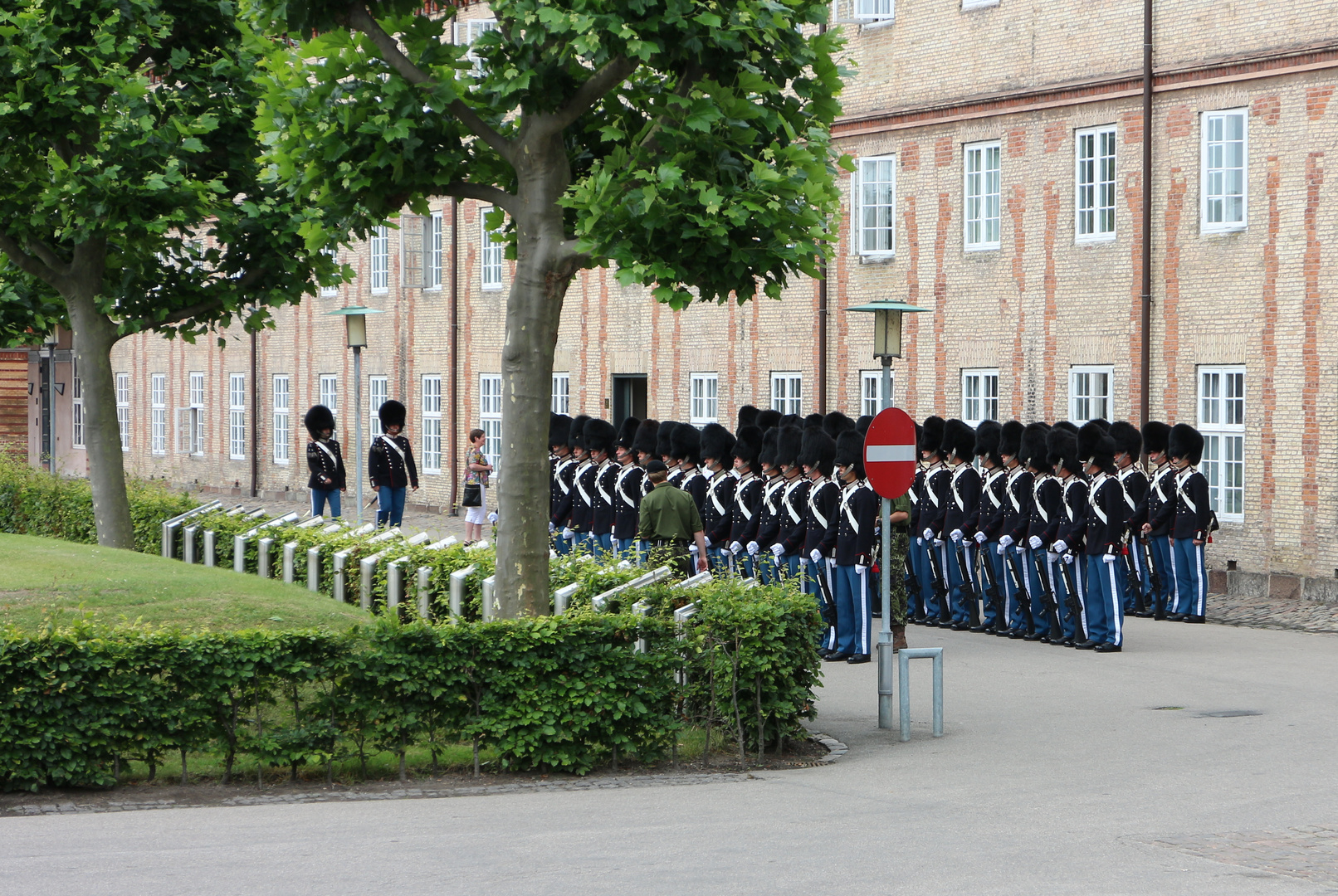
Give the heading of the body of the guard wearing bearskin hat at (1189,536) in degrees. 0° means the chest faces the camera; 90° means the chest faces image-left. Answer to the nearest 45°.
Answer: approximately 45°

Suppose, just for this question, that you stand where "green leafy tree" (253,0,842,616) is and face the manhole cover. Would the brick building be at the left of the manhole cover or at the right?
left

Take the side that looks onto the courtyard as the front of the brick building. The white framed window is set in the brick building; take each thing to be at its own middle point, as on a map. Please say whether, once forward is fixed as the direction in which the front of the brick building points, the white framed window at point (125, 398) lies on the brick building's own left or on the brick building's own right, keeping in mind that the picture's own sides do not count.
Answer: on the brick building's own right

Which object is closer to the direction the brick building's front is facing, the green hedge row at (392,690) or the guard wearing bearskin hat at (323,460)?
the green hedge row

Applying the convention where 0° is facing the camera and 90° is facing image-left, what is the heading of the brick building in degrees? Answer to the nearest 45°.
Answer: approximately 45°

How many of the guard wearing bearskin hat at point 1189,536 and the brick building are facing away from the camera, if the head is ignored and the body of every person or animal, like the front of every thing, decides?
0

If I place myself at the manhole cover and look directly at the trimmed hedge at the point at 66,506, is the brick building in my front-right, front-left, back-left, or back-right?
front-right

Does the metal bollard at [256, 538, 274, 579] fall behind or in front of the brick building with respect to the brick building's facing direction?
in front
